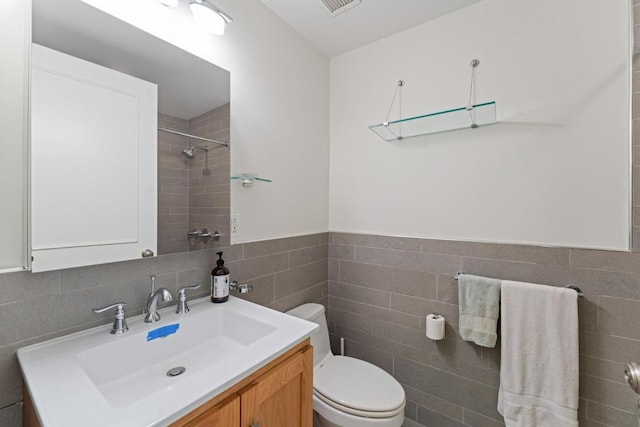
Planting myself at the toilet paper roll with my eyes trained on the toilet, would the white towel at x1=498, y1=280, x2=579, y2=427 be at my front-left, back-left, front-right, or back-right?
back-left

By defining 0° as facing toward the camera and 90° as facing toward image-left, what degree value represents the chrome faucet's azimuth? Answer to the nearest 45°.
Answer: approximately 315°
